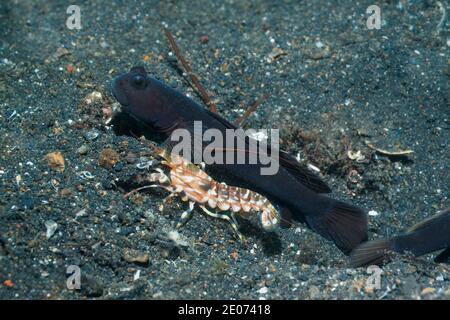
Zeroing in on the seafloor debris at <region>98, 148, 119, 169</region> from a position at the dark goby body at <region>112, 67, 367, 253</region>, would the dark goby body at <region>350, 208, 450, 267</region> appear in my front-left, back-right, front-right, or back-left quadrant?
back-left

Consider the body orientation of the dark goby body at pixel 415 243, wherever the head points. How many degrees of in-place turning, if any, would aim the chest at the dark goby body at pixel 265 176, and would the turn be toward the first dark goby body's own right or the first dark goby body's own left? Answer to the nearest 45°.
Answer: approximately 180°

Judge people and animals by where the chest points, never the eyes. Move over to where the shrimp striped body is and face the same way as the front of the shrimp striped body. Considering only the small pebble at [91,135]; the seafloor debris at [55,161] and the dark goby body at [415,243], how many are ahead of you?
2

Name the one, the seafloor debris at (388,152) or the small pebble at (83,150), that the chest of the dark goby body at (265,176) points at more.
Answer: the small pebble

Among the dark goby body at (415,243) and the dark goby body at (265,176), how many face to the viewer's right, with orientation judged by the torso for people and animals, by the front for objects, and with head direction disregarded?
1

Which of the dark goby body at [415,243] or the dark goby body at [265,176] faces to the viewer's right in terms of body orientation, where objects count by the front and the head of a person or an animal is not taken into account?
the dark goby body at [415,243]

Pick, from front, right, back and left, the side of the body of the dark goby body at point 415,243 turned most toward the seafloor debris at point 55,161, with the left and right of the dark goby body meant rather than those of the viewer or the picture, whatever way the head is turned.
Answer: back

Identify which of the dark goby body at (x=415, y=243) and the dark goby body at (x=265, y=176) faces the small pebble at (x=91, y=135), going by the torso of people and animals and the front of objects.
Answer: the dark goby body at (x=265, y=176)

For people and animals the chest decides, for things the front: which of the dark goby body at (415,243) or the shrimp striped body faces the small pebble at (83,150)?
the shrimp striped body

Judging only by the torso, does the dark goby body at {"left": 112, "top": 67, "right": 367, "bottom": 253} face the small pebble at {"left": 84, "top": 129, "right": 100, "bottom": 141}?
yes

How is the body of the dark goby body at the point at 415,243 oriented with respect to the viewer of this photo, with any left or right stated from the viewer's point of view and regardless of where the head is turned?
facing to the right of the viewer

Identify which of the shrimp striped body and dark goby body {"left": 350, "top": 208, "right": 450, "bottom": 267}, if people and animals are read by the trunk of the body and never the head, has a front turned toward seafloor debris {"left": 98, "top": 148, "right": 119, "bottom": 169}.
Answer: the shrimp striped body

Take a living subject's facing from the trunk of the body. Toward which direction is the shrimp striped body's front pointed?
to the viewer's left

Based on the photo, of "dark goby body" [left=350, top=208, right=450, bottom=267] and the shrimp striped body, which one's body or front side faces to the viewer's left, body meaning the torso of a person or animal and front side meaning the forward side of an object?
the shrimp striped body

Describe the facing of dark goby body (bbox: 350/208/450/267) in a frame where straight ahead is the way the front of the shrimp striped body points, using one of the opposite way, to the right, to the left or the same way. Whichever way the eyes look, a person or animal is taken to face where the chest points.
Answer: the opposite way

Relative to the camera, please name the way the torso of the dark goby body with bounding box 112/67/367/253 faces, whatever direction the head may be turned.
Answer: to the viewer's left
